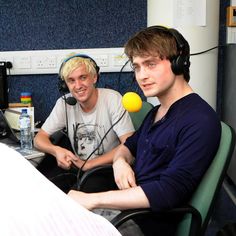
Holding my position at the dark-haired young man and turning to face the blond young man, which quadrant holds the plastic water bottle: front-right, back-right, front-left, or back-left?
front-left

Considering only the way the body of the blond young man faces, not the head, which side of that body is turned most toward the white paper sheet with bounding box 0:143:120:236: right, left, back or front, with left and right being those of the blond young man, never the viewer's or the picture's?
front

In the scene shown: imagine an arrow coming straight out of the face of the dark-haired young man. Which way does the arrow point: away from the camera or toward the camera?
toward the camera

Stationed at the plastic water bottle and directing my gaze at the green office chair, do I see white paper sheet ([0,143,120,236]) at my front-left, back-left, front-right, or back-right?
front-right

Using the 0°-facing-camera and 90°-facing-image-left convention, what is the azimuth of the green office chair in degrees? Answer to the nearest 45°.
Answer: approximately 90°

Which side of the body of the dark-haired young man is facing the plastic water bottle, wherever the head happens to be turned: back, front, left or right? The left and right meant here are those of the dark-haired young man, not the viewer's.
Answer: right

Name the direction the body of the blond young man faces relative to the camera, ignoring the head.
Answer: toward the camera

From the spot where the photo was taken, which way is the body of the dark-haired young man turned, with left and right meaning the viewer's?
facing the viewer and to the left of the viewer
